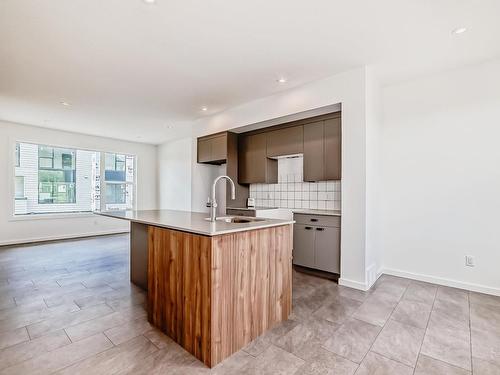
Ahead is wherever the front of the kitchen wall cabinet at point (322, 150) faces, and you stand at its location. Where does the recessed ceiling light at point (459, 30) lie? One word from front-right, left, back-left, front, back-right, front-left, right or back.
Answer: left

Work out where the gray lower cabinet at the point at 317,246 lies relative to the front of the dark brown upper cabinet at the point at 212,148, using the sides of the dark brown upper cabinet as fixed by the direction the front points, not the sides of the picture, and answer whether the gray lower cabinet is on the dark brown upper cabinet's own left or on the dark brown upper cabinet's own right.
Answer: on the dark brown upper cabinet's own left

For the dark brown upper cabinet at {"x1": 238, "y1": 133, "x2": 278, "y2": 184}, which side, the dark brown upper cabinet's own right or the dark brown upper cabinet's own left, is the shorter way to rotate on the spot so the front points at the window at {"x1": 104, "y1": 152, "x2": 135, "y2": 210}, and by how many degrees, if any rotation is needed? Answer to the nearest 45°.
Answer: approximately 90° to the dark brown upper cabinet's own right

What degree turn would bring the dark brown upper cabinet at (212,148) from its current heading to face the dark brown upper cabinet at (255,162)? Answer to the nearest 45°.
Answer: approximately 90° to its left

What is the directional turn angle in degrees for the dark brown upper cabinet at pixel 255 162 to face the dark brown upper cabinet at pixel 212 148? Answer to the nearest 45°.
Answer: approximately 45° to its right

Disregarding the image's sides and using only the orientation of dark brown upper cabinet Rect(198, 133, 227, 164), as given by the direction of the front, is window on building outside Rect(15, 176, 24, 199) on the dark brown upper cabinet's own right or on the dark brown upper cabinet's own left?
on the dark brown upper cabinet's own right

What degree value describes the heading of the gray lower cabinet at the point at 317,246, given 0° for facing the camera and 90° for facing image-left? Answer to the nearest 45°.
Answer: approximately 45°

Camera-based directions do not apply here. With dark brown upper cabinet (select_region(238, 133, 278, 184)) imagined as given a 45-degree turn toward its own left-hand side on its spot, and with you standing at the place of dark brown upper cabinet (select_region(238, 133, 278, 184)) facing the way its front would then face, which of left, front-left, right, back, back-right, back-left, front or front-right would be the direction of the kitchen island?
front

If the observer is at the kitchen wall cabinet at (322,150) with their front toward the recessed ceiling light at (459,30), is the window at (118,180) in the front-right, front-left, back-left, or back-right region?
back-right

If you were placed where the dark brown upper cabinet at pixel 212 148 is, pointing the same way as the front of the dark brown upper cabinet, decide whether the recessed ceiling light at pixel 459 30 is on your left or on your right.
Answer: on your left

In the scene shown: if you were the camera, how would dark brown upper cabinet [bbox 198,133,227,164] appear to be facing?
facing the viewer and to the left of the viewer

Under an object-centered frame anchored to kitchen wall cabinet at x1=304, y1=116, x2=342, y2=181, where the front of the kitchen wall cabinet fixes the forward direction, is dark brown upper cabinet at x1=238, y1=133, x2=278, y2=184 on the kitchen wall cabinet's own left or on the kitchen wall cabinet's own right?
on the kitchen wall cabinet's own right

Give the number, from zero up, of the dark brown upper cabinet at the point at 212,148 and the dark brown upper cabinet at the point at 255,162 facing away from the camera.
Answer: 0

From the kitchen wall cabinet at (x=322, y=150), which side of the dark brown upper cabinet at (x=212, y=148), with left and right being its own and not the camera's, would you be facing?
left

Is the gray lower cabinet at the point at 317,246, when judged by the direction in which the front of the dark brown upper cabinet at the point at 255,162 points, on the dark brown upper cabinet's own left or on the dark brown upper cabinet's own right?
on the dark brown upper cabinet's own left
